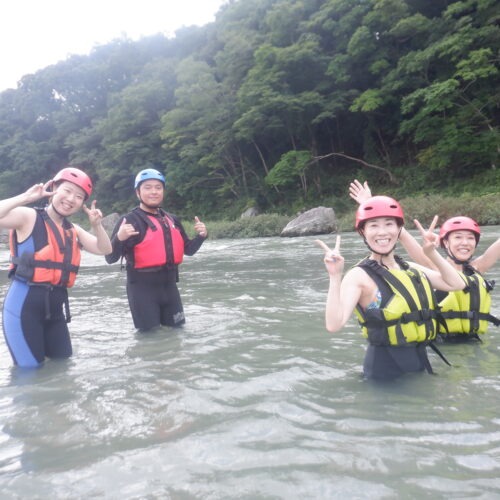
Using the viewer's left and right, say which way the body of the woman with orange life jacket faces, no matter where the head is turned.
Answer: facing the viewer and to the right of the viewer

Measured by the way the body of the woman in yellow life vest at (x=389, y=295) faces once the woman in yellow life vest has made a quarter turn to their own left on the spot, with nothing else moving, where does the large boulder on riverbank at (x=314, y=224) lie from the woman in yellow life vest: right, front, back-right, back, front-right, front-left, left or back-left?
front-left

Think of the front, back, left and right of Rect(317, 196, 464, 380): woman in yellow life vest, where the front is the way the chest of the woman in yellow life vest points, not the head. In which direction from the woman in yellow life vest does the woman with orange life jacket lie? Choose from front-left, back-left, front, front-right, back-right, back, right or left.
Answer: back-right

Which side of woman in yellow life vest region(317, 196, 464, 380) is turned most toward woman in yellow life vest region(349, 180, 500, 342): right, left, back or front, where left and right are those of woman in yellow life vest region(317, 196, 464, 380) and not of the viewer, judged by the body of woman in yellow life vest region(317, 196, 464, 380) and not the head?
left

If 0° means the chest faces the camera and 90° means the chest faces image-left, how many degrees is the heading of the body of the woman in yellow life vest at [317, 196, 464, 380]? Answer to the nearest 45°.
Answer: approximately 315°

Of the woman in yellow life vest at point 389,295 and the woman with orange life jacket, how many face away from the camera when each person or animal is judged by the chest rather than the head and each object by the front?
0
